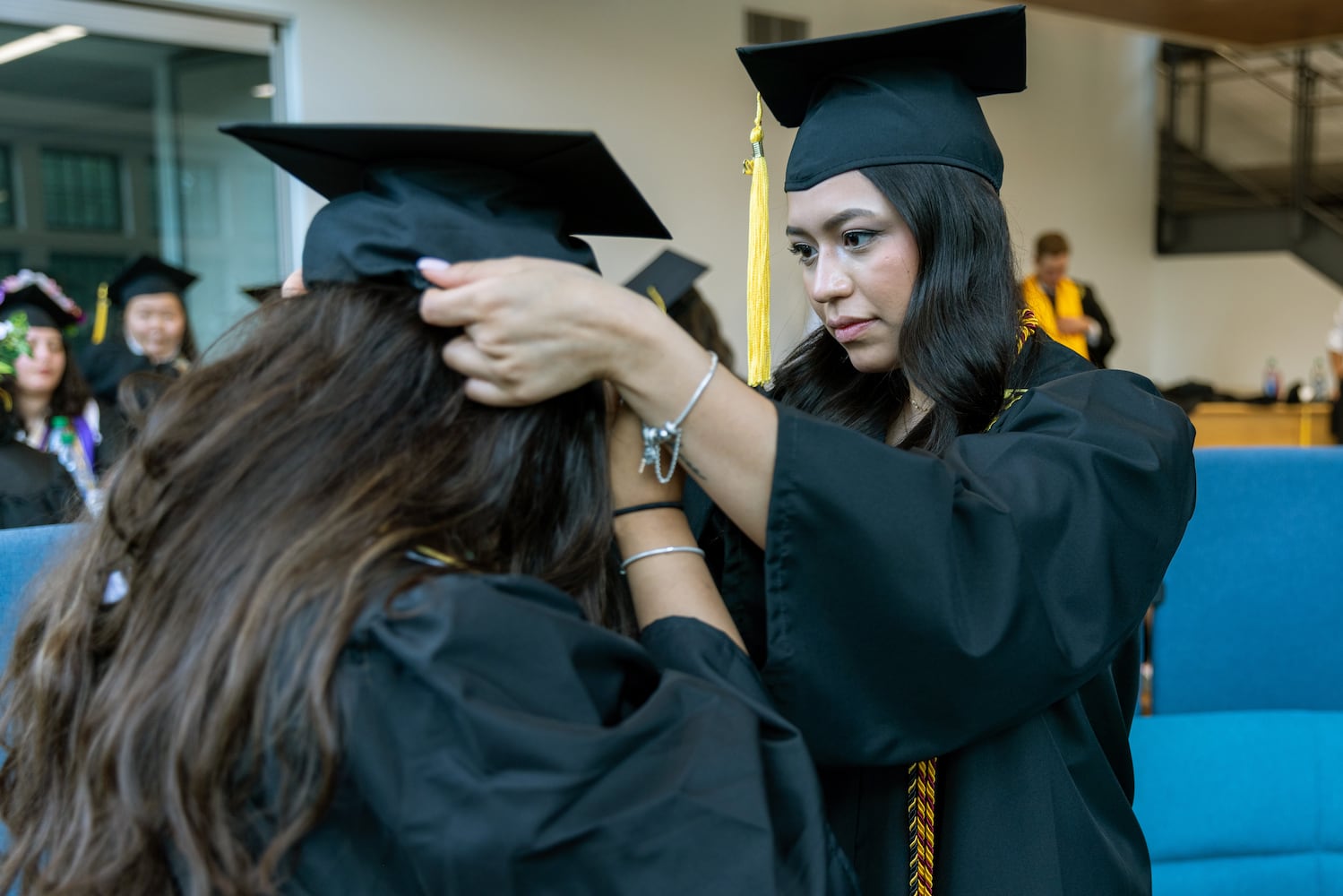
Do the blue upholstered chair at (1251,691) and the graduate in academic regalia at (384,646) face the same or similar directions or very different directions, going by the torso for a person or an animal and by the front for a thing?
very different directions

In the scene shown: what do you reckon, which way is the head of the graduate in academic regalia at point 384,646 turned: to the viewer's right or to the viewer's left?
to the viewer's right

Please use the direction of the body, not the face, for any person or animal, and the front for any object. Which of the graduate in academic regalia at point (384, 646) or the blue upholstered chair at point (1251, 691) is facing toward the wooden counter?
the graduate in academic regalia

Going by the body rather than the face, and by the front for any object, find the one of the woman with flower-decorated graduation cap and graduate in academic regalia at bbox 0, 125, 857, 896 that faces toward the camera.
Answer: the woman with flower-decorated graduation cap

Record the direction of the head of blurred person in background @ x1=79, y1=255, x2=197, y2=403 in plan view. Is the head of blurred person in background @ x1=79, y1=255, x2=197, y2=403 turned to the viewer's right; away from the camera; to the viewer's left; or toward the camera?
toward the camera

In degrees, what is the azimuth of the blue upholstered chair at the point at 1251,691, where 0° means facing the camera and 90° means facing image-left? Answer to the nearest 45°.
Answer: approximately 0°

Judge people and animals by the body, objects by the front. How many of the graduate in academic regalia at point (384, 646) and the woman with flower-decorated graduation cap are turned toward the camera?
1

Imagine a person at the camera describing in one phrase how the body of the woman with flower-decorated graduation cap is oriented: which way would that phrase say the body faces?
toward the camera

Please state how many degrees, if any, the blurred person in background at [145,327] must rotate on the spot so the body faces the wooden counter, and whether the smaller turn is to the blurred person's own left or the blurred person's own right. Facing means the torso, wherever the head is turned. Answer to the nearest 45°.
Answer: approximately 90° to the blurred person's own left

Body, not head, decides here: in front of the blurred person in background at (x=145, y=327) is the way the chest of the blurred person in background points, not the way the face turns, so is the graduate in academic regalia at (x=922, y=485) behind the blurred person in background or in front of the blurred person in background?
in front

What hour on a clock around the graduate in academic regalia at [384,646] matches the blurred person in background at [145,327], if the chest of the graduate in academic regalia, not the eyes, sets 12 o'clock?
The blurred person in background is roughly at 10 o'clock from the graduate in academic regalia.
